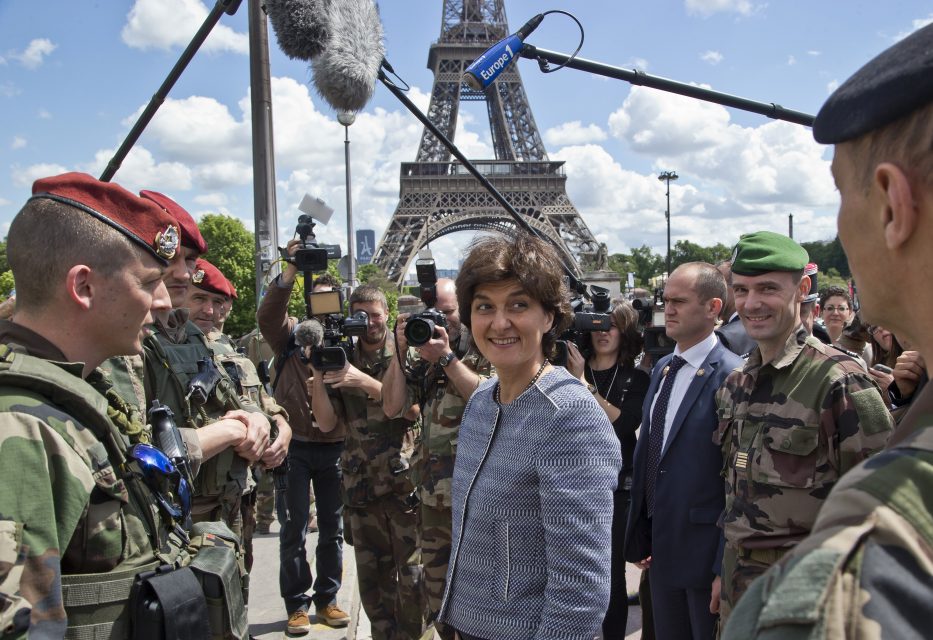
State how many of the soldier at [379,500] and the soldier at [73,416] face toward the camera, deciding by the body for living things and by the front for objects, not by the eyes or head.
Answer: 1

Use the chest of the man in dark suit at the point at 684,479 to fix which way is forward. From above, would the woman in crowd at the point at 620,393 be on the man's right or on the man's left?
on the man's right

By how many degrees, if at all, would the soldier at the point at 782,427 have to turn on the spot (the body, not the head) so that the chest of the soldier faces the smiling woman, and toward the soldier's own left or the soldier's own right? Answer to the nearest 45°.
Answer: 0° — they already face them

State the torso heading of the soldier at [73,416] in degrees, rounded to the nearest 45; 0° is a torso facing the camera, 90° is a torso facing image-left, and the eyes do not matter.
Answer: approximately 270°

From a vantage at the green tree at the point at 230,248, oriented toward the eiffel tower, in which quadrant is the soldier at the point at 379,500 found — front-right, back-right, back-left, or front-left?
back-right

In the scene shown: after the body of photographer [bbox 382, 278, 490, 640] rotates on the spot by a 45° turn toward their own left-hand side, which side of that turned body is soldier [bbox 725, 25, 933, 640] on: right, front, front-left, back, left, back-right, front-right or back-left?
front

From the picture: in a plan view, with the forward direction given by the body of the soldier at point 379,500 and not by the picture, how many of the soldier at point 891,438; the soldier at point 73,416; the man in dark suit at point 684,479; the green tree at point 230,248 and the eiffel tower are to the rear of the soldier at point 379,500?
2

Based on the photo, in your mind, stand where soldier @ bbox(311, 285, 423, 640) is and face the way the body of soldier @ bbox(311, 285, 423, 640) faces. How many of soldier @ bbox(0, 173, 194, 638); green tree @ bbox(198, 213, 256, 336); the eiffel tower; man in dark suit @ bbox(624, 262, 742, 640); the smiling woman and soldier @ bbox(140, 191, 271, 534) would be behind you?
2

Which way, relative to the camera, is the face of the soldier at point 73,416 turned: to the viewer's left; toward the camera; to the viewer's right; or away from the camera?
to the viewer's right

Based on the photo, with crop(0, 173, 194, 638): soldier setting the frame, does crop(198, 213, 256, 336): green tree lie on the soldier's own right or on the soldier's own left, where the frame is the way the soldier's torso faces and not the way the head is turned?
on the soldier's own left
